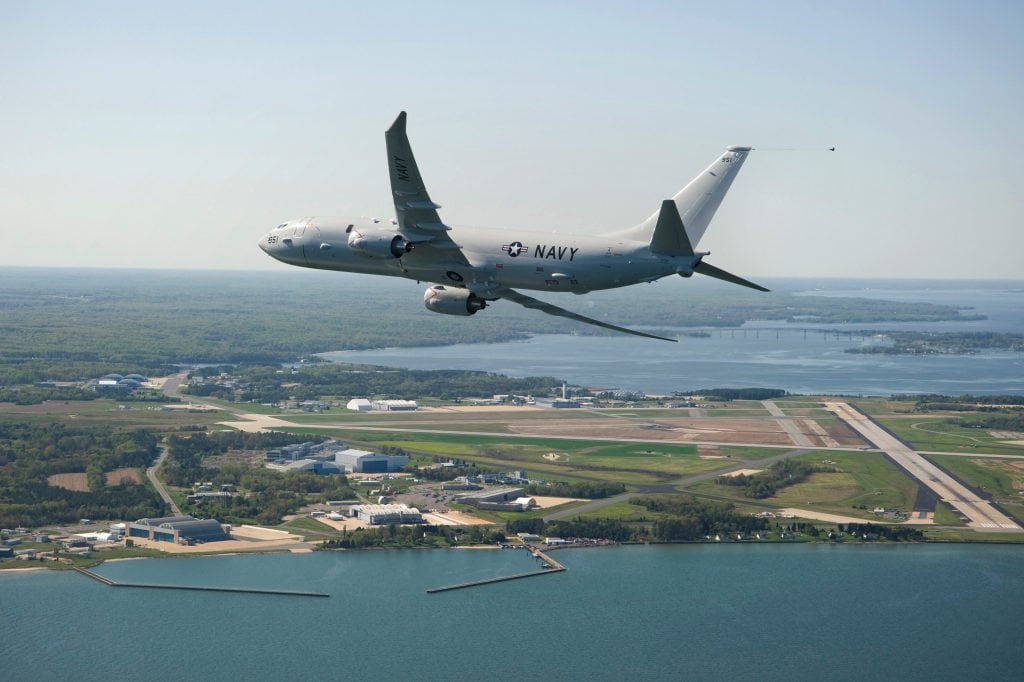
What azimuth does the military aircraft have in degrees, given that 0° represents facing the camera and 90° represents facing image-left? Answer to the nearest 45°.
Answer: approximately 135°
